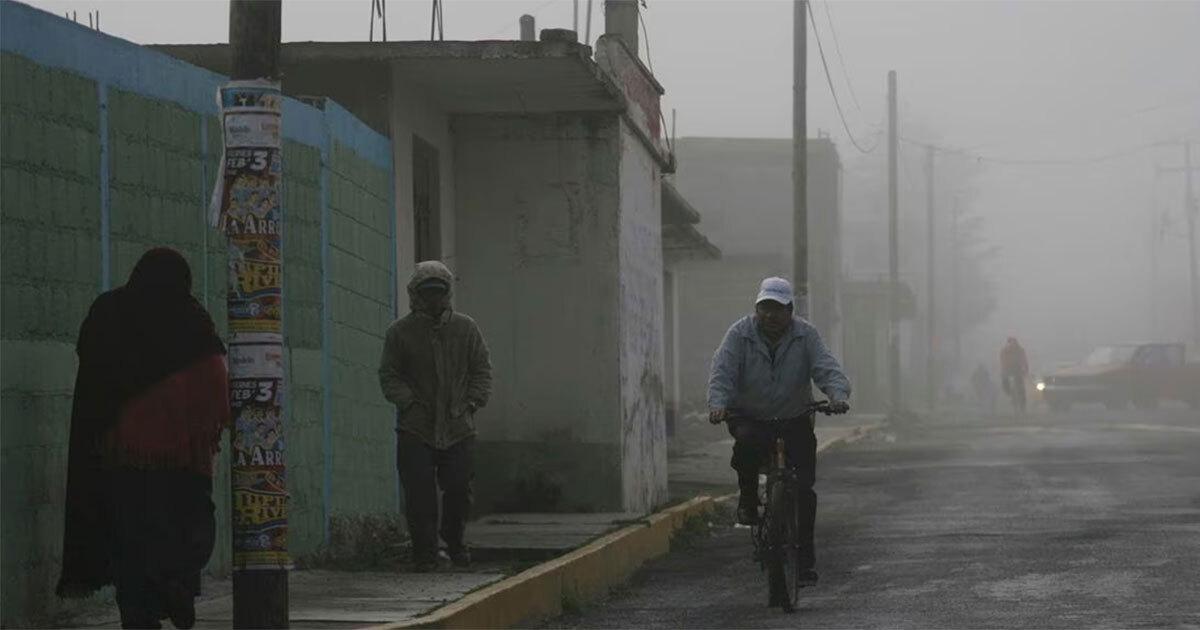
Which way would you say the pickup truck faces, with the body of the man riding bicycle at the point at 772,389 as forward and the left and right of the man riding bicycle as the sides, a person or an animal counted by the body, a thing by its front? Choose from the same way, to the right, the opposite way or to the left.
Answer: to the right

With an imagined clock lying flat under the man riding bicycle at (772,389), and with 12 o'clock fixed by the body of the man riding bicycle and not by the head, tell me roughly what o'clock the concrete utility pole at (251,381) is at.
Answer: The concrete utility pole is roughly at 1 o'clock from the man riding bicycle.

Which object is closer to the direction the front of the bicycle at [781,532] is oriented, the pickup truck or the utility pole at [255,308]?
the utility pole

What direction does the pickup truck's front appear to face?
to the viewer's left

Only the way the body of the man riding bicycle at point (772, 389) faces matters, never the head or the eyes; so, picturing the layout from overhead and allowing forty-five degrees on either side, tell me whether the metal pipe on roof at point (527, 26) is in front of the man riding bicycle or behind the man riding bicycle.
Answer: behind

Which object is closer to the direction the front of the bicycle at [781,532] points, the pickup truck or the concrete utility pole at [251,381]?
the concrete utility pole

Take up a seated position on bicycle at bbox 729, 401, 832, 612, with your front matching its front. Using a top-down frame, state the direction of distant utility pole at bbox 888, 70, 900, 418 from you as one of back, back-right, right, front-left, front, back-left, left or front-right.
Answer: back

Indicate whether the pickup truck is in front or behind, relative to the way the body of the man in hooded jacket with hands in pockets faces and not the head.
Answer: behind

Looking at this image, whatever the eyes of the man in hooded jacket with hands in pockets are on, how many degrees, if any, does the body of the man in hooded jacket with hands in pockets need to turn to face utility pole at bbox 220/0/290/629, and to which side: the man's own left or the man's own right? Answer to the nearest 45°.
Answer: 0° — they already face it

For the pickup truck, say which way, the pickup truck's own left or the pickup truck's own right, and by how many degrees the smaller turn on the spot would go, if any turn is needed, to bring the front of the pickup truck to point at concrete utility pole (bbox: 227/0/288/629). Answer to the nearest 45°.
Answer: approximately 90° to the pickup truck's own left

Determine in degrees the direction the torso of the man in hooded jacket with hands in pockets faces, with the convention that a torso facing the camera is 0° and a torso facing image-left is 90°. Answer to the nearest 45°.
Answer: approximately 0°
